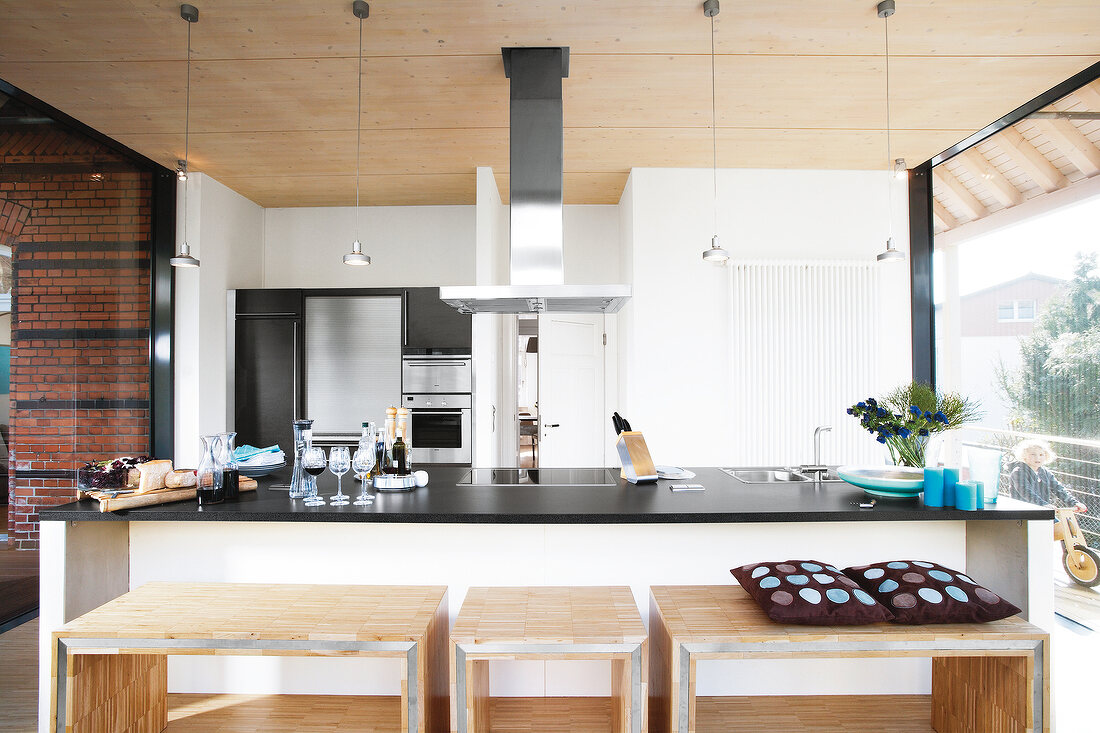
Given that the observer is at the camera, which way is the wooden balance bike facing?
facing the viewer and to the right of the viewer

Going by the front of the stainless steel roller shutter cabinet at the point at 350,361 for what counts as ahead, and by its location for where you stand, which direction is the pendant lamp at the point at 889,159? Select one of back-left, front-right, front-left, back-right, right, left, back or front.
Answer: front-left

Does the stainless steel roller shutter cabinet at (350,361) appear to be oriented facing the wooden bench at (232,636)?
yes

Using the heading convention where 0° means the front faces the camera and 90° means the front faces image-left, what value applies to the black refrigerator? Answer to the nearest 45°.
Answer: approximately 0°

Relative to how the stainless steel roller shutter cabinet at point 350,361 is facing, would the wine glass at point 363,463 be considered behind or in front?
in front

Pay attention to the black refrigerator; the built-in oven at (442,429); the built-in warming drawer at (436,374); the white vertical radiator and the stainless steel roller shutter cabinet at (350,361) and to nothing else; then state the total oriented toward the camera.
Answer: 5

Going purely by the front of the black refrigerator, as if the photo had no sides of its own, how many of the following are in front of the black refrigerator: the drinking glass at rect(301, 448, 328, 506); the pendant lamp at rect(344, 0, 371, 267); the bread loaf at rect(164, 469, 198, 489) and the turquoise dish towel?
4

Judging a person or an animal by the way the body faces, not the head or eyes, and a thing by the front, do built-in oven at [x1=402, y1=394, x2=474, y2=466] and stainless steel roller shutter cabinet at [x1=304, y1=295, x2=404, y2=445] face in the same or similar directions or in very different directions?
same or similar directions

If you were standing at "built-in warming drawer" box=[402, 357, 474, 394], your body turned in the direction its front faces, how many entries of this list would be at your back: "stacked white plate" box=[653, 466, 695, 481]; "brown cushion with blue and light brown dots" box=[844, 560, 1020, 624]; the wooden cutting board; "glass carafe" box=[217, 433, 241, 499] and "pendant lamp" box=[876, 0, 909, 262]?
0

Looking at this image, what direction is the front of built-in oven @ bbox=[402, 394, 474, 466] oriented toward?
toward the camera

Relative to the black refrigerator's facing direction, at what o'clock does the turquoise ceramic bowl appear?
The turquoise ceramic bowl is roughly at 11 o'clock from the black refrigerator.

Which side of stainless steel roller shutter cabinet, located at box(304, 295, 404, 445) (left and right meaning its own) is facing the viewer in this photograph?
front

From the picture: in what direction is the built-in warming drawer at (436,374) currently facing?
toward the camera
